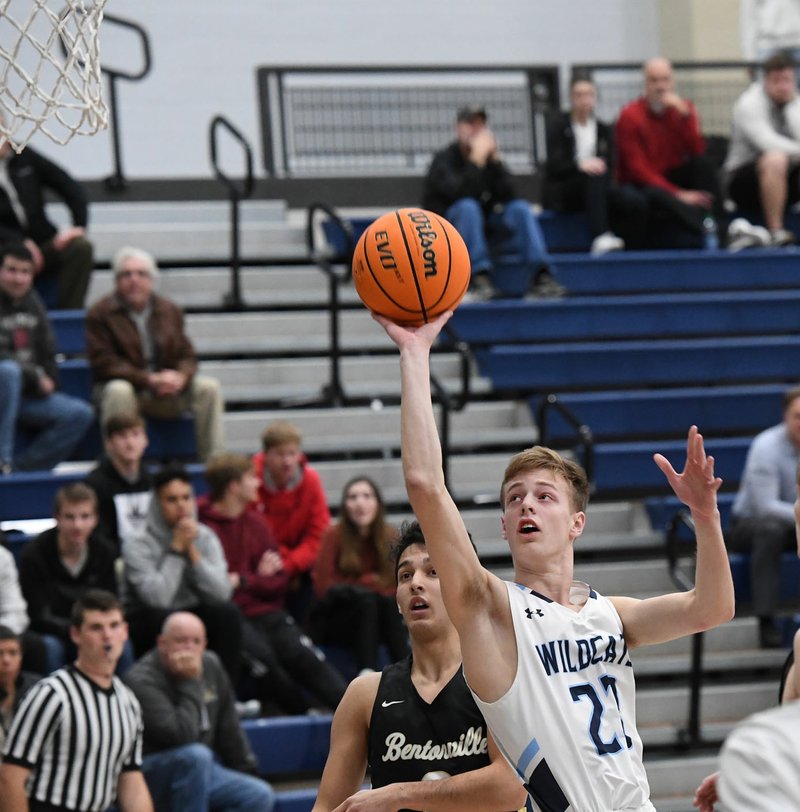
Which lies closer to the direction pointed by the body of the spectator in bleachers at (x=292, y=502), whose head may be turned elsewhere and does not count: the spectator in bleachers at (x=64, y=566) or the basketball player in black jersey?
the basketball player in black jersey

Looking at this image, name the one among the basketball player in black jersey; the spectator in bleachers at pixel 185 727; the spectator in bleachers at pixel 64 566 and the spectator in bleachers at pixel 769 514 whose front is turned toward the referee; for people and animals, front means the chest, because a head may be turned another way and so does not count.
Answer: the spectator in bleachers at pixel 64 566

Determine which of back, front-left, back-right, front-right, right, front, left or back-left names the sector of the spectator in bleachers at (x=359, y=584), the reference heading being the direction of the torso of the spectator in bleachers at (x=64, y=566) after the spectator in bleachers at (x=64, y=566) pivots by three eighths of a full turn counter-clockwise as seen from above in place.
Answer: front-right

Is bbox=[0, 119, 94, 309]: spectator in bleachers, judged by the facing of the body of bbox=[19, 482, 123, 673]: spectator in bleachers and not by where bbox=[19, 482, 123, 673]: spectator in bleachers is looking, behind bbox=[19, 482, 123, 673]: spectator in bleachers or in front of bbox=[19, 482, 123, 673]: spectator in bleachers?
behind

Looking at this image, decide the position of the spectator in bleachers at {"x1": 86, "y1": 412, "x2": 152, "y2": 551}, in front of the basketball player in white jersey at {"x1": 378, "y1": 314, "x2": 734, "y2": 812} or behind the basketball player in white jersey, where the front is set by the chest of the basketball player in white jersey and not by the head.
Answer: behind

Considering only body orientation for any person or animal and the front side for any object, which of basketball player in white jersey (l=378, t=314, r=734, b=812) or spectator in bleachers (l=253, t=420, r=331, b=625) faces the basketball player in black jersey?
the spectator in bleachers

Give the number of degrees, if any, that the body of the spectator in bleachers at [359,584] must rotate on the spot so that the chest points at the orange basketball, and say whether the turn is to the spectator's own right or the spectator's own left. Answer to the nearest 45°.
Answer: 0° — they already face it

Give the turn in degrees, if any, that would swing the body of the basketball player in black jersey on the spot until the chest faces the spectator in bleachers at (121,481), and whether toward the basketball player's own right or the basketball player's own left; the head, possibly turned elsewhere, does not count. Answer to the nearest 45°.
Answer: approximately 180°
